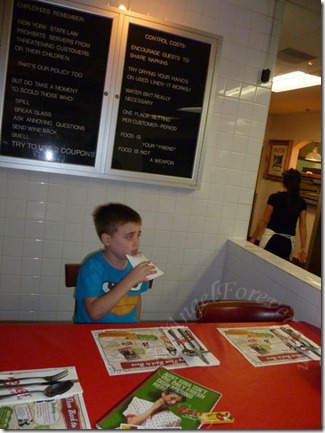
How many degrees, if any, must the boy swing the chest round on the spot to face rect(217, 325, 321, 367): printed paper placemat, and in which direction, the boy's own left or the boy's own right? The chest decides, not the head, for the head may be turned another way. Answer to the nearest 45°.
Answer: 0° — they already face it

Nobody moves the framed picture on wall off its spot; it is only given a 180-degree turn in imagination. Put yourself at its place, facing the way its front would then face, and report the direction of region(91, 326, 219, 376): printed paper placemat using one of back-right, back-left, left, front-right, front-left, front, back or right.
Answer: back

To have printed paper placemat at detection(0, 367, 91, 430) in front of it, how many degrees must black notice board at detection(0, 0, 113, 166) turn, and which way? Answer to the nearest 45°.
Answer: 0° — it already faces it

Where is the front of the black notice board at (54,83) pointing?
toward the camera

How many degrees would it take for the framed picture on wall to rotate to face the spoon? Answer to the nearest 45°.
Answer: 0° — it already faces it

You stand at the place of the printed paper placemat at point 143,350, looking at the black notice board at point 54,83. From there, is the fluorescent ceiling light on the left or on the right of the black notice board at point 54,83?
right

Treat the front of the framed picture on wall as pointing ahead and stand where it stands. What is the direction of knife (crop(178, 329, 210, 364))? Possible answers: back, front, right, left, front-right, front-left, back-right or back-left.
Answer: front

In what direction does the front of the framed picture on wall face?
toward the camera

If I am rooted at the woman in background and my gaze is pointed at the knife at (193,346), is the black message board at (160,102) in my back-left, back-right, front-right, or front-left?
front-right

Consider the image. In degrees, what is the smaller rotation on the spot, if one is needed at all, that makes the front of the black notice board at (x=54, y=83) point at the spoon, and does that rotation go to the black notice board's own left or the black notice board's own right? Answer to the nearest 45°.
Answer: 0° — it already faces it

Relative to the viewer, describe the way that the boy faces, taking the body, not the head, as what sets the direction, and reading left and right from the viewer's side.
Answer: facing the viewer and to the right of the viewer

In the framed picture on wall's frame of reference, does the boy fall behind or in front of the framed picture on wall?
in front

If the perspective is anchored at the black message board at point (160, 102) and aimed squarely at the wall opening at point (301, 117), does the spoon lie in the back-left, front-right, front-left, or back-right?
back-right
